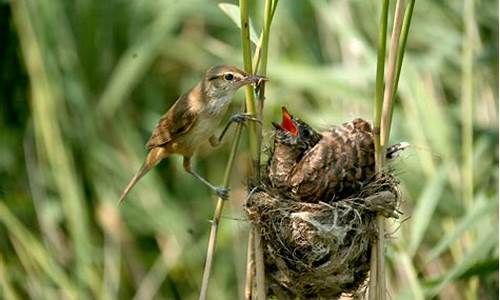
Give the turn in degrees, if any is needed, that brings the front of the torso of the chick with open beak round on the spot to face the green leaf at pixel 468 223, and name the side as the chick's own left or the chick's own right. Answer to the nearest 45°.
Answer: approximately 135° to the chick's own right

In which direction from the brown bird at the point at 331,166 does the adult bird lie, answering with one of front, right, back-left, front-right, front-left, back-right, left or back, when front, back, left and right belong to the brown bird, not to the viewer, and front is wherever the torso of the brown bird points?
front-right

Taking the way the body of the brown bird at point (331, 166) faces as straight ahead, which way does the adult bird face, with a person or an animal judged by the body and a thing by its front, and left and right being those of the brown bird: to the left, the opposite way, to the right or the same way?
the opposite way

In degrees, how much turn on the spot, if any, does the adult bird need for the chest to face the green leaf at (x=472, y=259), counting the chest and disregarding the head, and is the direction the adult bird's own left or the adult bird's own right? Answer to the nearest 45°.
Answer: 0° — it already faces it

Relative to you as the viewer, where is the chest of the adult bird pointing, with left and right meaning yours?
facing to the right of the viewer

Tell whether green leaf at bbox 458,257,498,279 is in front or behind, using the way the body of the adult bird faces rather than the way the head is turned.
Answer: in front

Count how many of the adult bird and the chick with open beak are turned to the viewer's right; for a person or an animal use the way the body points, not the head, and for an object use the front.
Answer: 1

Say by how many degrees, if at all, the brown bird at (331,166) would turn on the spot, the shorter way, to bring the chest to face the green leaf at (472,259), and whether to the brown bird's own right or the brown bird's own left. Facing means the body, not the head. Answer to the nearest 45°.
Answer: approximately 135° to the brown bird's own right

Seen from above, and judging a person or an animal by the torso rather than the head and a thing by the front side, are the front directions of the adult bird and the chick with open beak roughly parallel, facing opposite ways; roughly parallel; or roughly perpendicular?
roughly parallel, facing opposite ways

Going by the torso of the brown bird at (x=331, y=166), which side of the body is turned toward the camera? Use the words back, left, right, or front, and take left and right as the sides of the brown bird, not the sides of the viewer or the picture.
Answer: left

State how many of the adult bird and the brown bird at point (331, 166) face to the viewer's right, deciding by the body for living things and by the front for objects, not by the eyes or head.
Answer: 1
